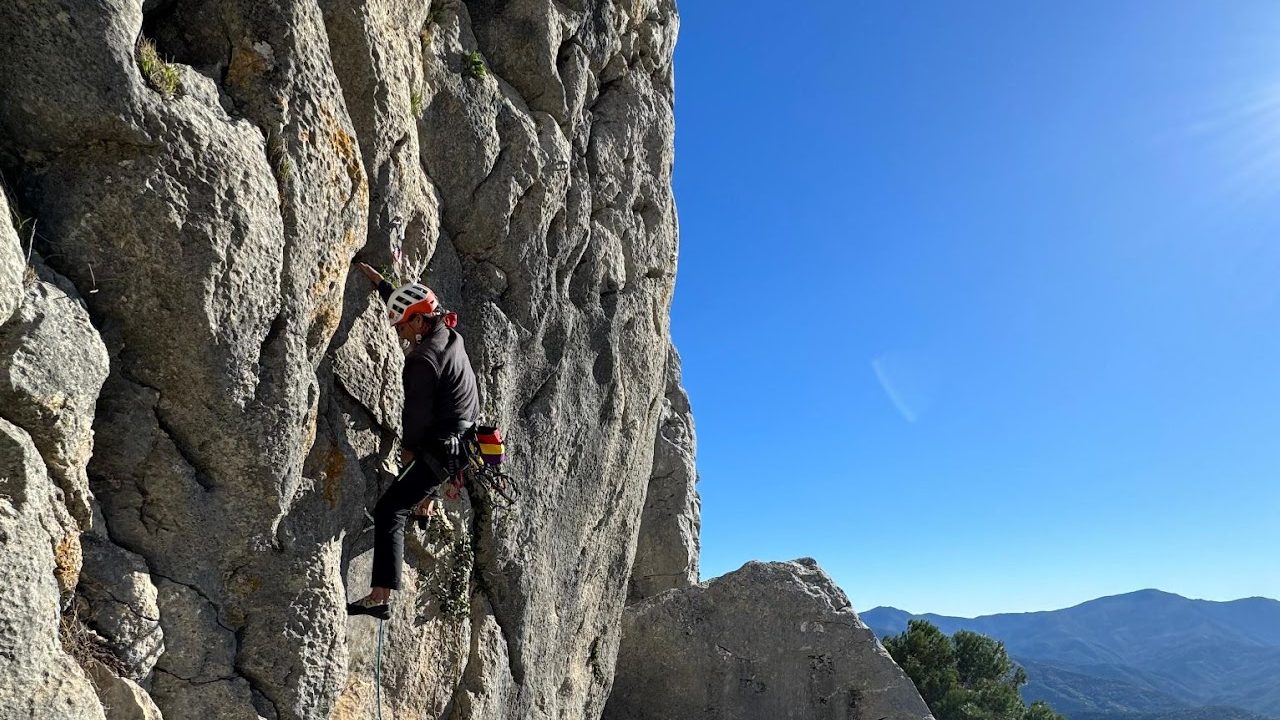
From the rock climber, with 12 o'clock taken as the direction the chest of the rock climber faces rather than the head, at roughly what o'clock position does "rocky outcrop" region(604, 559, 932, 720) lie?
The rocky outcrop is roughly at 4 o'clock from the rock climber.

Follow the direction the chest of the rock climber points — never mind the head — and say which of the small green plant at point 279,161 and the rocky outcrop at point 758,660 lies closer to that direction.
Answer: the small green plant

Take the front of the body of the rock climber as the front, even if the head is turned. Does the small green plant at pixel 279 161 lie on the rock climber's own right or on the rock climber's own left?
on the rock climber's own left

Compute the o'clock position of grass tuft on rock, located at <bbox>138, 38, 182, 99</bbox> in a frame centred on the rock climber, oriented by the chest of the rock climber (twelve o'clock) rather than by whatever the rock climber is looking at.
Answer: The grass tuft on rock is roughly at 10 o'clock from the rock climber.

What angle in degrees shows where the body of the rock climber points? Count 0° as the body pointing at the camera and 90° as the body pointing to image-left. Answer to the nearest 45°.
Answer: approximately 90°
